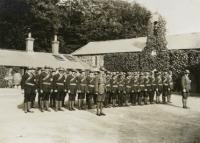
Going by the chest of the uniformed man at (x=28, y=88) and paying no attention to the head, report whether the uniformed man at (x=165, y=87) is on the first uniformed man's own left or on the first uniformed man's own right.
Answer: on the first uniformed man's own left

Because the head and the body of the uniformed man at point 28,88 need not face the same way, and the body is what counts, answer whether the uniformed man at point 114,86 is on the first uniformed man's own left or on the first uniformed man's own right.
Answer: on the first uniformed man's own left

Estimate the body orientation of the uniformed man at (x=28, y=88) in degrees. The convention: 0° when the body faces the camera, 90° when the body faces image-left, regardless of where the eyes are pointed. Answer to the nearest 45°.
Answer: approximately 315°
